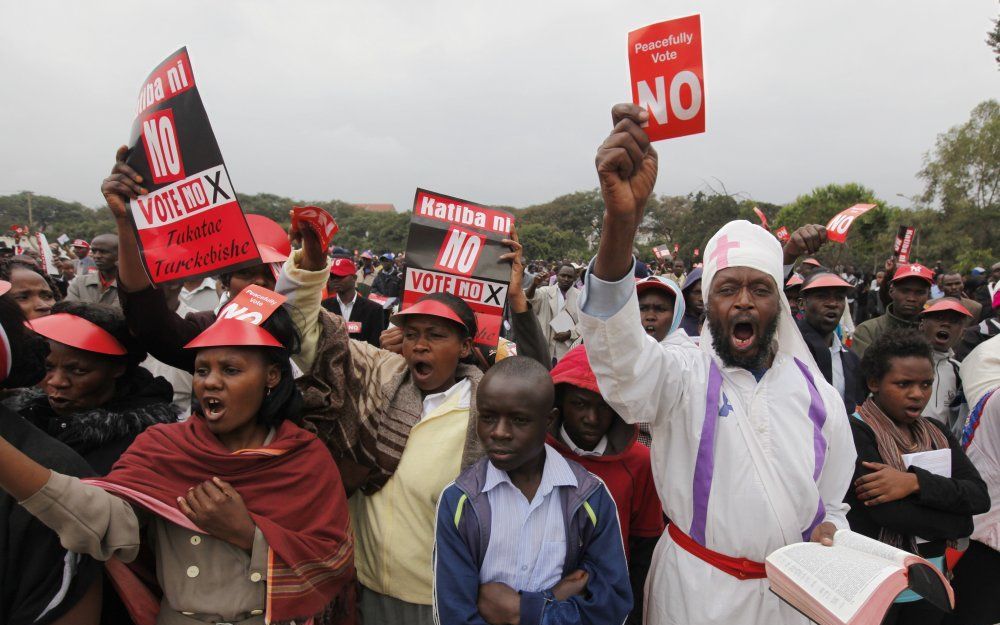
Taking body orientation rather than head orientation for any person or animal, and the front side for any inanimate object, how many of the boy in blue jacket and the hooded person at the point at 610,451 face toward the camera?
2

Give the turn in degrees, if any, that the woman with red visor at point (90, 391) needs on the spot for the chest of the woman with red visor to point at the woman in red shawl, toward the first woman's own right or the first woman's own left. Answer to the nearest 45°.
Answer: approximately 90° to the first woman's own left

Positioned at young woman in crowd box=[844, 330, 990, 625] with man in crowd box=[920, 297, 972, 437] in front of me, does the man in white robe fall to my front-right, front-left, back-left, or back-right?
back-left

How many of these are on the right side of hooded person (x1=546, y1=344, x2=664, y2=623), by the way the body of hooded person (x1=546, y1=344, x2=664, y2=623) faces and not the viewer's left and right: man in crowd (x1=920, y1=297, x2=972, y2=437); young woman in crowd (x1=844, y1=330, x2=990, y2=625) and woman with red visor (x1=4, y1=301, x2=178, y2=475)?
1

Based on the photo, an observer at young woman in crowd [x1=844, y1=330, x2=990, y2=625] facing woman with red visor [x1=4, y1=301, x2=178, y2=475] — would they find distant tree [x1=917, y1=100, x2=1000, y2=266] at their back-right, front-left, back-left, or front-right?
back-right

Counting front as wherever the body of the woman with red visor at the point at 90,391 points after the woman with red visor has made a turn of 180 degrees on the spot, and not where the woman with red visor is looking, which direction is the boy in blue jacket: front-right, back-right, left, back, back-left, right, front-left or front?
right

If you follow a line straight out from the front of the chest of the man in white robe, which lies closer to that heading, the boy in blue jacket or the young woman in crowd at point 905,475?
the boy in blue jacket

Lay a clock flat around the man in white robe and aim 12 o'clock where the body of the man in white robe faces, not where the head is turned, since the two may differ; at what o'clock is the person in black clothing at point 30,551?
The person in black clothing is roughly at 2 o'clock from the man in white robe.

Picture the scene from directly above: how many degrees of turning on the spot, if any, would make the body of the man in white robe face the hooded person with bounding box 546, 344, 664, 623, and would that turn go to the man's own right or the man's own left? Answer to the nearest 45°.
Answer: approximately 135° to the man's own right

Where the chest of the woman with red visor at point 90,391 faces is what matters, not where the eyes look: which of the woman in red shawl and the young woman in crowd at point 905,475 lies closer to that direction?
the woman in red shawl

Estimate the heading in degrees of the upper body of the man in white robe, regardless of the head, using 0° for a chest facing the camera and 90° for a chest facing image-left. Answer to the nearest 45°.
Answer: approximately 0°
